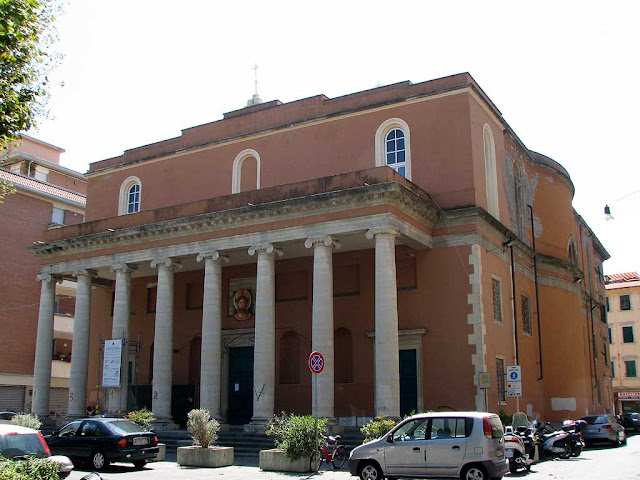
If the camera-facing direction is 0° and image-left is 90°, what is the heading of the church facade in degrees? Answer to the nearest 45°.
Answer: approximately 45°

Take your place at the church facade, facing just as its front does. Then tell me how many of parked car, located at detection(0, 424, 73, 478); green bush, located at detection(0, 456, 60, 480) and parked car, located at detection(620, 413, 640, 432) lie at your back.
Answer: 1

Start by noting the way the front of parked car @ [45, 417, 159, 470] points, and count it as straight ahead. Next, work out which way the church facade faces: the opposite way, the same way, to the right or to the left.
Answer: to the left

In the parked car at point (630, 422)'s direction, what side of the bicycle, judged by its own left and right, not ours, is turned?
back

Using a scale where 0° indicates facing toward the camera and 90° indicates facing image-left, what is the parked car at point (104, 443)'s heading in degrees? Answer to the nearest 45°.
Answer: approximately 135°

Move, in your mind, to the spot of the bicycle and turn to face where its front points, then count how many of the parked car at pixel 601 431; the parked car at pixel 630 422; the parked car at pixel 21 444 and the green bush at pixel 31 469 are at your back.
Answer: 2

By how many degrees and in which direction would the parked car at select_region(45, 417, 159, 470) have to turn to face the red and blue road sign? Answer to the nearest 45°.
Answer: approximately 180°

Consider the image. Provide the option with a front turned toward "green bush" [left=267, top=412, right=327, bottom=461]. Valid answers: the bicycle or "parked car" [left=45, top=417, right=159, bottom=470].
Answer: the bicycle

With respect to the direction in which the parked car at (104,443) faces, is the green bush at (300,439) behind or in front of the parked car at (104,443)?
behind
